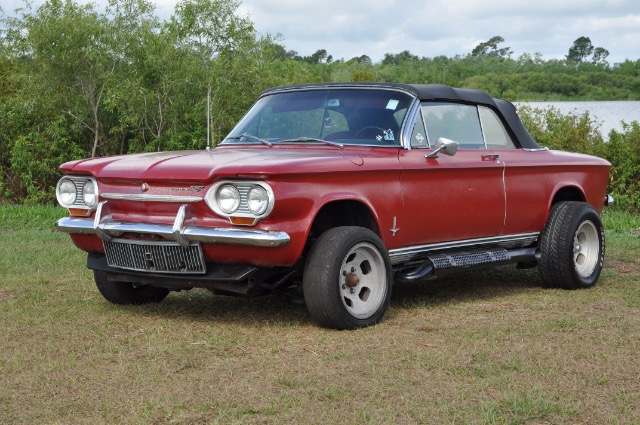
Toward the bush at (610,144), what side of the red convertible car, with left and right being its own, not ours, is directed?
back

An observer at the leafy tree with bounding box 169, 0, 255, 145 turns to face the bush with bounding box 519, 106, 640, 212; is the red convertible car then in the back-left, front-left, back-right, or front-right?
front-right

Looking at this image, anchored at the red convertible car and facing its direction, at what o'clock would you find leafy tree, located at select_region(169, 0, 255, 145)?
The leafy tree is roughly at 4 o'clock from the red convertible car.

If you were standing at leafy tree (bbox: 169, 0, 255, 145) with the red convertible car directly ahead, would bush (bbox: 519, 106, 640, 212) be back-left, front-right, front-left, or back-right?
front-left

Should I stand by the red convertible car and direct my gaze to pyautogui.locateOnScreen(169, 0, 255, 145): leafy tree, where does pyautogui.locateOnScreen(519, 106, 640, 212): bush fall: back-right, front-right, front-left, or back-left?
front-right
